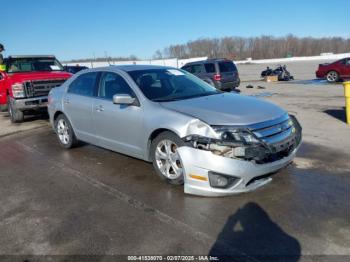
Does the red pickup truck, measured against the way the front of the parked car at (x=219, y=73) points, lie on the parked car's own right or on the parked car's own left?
on the parked car's own left

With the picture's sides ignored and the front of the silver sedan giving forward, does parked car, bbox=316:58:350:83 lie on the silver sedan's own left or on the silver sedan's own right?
on the silver sedan's own left

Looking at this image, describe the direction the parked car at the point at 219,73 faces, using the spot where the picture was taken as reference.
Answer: facing away from the viewer and to the left of the viewer

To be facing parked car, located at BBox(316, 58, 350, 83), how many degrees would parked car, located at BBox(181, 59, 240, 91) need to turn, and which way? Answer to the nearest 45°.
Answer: approximately 90° to its right

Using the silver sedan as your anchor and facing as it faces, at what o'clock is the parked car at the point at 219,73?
The parked car is roughly at 8 o'clock from the silver sedan.

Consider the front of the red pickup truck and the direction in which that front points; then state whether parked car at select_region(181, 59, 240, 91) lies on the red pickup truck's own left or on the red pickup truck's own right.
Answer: on the red pickup truck's own left
